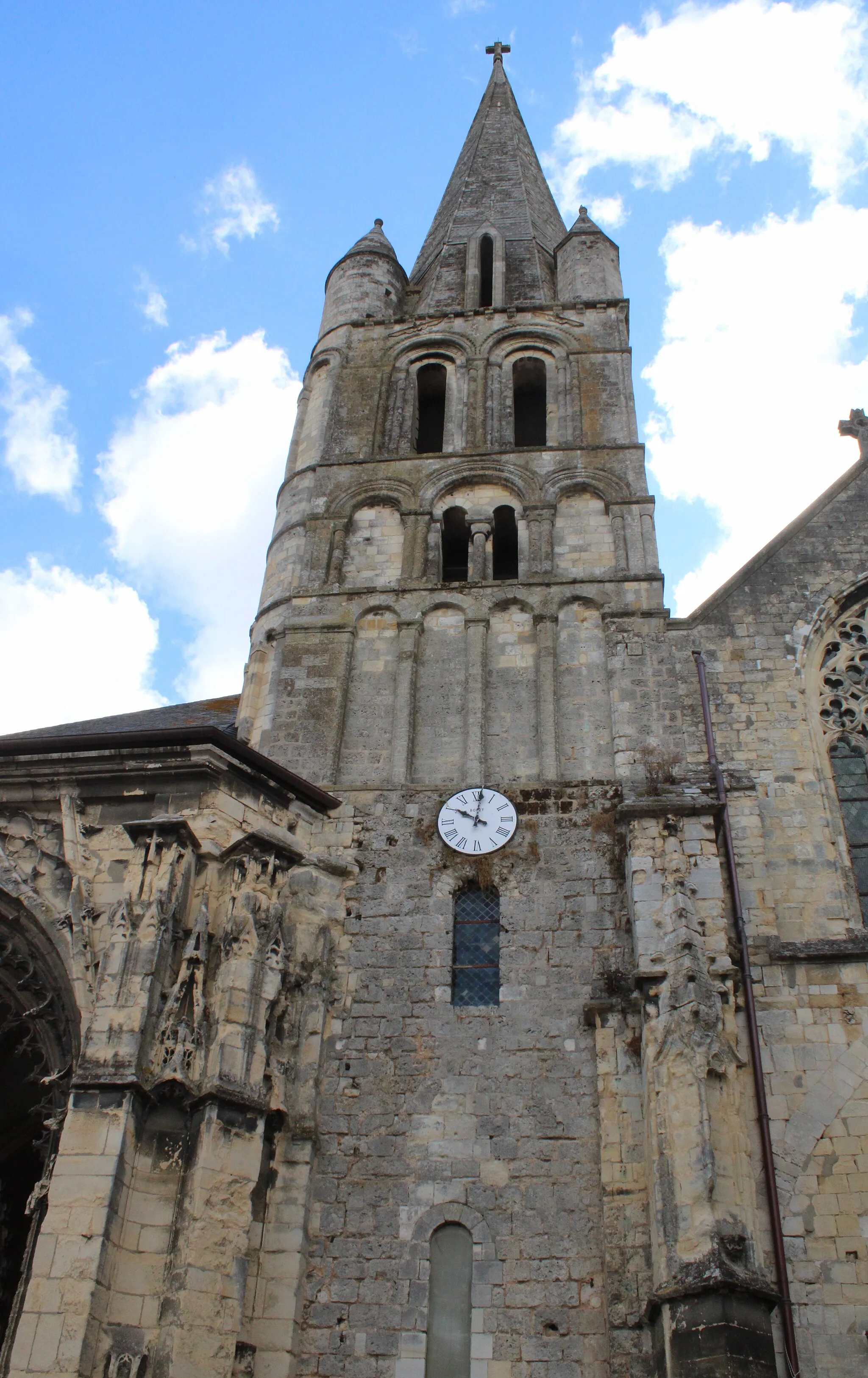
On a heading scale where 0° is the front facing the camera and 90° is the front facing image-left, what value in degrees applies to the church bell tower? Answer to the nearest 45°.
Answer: approximately 0°
